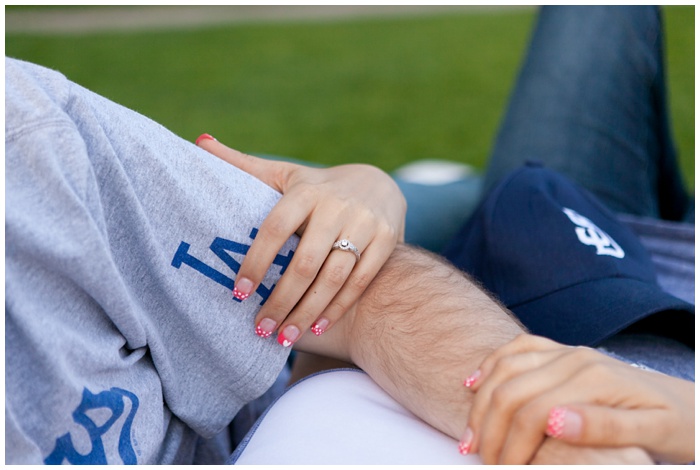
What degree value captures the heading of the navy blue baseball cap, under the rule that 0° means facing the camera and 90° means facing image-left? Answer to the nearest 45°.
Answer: approximately 315°
